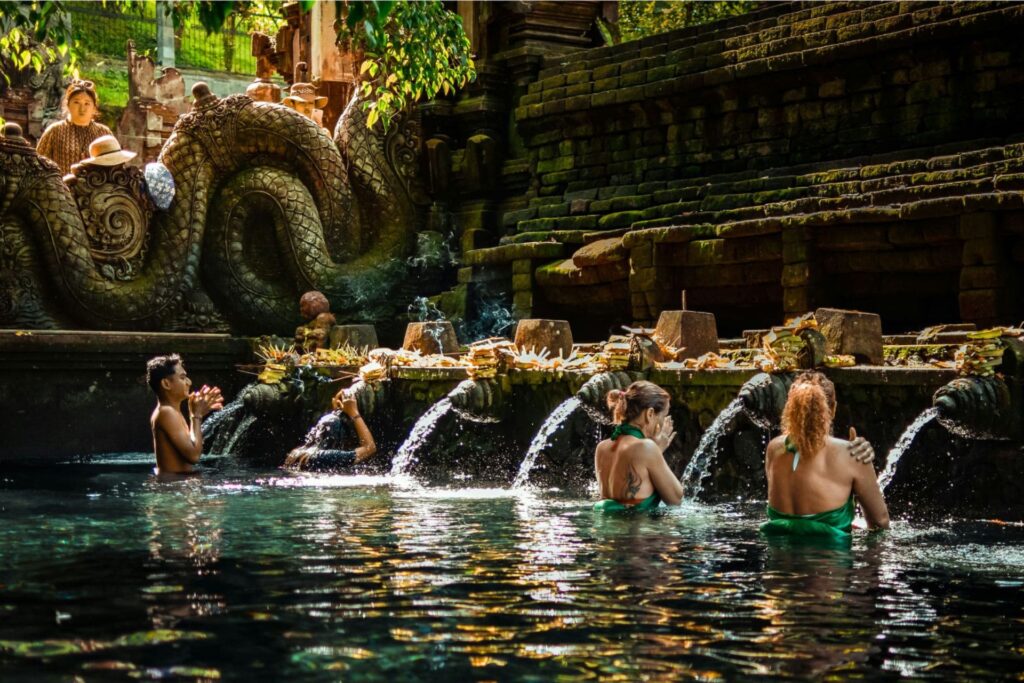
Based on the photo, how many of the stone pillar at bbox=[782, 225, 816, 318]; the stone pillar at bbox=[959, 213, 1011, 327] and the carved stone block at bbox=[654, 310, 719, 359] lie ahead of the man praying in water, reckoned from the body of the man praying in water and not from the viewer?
3

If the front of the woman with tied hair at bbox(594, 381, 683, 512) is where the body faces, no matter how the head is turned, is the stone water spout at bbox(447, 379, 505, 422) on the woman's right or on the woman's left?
on the woman's left

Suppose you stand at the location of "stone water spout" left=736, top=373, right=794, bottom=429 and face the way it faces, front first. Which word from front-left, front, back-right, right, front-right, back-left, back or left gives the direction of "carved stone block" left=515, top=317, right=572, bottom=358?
right

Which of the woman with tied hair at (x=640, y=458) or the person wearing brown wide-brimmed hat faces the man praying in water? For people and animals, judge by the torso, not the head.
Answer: the person wearing brown wide-brimmed hat

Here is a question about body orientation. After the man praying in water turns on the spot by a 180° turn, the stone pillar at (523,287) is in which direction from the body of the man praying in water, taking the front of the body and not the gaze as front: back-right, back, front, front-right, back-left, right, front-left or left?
back-right

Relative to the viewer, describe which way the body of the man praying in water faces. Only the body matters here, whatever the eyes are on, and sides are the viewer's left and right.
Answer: facing to the right of the viewer

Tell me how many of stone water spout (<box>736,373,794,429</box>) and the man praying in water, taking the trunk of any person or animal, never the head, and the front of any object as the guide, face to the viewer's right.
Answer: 1

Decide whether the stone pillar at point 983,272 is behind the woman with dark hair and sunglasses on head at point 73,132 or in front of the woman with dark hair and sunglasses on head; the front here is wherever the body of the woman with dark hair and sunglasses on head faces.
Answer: in front

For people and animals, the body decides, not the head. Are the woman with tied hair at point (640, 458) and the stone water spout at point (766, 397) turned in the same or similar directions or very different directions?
very different directions

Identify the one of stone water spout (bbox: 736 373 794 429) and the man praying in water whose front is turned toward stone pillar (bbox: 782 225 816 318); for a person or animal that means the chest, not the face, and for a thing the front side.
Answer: the man praying in water

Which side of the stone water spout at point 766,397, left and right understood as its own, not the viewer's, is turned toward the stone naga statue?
right
